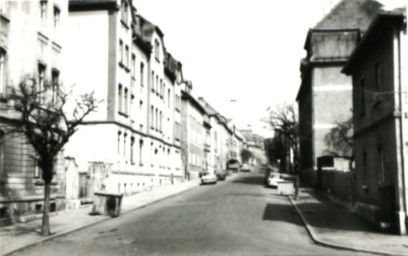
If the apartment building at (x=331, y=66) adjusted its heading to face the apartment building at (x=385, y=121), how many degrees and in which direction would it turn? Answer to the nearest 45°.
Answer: approximately 90° to its left

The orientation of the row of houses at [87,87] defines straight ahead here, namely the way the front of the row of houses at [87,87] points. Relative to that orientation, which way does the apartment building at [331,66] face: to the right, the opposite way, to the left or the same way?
the opposite way

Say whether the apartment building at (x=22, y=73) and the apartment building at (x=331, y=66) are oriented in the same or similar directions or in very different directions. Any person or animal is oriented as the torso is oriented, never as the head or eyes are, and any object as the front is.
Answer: very different directions

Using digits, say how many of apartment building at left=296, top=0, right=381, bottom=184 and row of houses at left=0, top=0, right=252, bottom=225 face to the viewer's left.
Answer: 1

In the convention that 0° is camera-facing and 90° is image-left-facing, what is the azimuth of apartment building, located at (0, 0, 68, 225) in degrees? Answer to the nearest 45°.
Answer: approximately 315°

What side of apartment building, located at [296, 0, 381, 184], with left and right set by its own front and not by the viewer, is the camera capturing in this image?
left

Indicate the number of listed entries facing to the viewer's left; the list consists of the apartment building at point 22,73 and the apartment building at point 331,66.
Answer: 1
